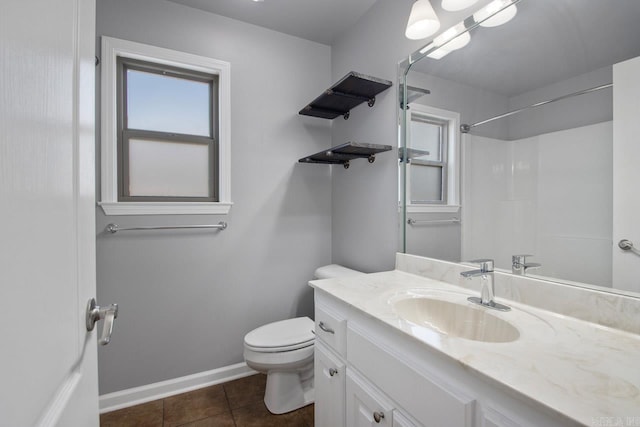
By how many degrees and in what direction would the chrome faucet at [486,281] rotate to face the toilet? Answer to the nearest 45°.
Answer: approximately 45° to its right

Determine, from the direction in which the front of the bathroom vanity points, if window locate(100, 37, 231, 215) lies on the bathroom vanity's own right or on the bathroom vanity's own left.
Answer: on the bathroom vanity's own right

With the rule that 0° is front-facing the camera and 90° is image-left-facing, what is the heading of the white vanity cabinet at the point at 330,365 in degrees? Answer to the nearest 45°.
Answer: approximately 45°

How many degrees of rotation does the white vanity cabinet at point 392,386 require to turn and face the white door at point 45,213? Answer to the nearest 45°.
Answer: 0° — it already faces it

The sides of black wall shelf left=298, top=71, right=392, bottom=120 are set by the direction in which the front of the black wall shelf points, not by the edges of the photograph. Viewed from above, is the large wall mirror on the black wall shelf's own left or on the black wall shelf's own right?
on the black wall shelf's own left

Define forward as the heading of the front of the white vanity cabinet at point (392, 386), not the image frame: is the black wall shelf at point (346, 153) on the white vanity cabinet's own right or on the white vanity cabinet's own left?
on the white vanity cabinet's own right

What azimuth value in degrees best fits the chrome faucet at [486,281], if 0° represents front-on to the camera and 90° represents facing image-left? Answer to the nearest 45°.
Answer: approximately 45°

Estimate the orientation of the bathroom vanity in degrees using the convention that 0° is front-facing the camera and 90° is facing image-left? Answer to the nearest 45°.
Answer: approximately 45°
